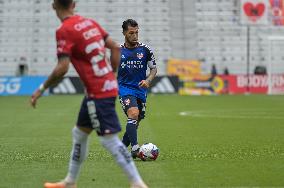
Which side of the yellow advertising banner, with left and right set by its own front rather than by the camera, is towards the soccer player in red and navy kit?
front

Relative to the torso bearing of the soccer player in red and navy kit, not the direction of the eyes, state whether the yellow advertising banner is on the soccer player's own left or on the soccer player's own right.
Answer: on the soccer player's own right

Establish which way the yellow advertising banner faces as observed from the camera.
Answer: facing the viewer

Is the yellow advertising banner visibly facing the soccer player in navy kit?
yes

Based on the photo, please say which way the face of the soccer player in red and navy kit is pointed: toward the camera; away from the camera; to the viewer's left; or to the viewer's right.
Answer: away from the camera

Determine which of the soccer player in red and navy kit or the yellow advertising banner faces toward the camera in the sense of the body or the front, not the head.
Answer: the yellow advertising banner

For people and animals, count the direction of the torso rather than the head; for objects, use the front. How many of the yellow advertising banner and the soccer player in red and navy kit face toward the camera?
1

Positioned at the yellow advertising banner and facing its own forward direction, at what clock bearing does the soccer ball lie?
The soccer ball is roughly at 12 o'clock from the yellow advertising banner.

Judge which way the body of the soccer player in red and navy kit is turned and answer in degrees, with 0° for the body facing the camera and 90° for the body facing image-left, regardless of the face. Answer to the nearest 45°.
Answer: approximately 135°

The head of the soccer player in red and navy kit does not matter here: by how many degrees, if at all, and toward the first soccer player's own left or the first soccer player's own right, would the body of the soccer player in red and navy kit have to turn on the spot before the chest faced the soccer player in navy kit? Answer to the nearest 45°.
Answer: approximately 45° to the first soccer player's own right
